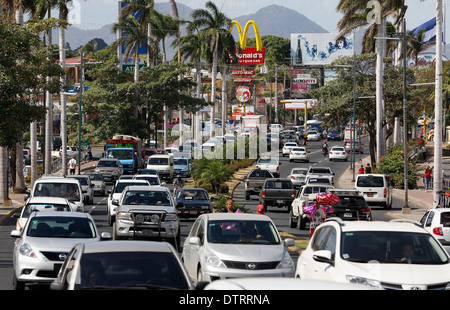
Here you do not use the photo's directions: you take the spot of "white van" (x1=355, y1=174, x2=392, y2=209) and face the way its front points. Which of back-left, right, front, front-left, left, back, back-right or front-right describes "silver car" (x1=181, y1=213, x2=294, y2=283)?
back

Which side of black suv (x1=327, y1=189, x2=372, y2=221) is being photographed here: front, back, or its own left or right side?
back

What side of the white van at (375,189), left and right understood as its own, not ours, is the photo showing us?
back

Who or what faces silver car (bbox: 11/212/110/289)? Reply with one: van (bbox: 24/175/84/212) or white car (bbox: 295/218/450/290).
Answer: the van

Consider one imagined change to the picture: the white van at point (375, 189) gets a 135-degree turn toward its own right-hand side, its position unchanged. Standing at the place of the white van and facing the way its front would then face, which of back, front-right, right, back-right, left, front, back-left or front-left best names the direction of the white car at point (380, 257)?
front-right

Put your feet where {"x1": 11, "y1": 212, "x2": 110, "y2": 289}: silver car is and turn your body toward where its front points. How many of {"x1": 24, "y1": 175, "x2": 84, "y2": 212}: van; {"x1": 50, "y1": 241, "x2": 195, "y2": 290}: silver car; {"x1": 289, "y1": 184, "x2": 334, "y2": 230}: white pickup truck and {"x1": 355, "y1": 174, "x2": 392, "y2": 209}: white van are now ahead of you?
1

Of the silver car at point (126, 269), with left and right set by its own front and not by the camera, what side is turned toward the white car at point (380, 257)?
left

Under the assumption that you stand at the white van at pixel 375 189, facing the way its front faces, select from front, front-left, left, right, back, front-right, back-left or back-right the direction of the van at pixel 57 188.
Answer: back-left

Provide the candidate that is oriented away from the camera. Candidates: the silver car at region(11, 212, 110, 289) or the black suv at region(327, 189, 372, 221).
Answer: the black suv

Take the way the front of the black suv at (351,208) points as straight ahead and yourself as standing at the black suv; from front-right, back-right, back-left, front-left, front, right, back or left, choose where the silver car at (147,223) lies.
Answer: back-left

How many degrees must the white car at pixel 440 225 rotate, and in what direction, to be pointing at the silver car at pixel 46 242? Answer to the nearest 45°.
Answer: approximately 90° to its left

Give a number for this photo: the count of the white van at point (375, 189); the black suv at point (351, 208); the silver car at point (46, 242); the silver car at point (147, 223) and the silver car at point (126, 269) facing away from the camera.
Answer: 2

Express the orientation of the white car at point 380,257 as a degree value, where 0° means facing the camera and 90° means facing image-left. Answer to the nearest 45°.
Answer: approximately 315°
